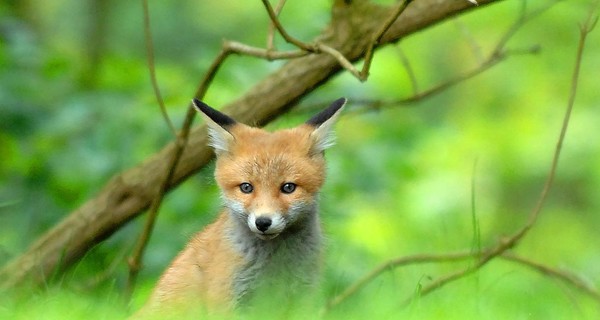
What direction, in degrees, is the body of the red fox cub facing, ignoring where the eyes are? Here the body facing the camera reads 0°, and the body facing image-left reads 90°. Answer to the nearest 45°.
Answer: approximately 315°

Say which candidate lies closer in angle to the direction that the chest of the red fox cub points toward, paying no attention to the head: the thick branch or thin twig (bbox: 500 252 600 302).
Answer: the thin twig

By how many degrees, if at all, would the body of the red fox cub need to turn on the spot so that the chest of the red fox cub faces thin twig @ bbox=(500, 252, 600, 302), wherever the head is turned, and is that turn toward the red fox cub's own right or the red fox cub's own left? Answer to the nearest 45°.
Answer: approximately 45° to the red fox cub's own left
